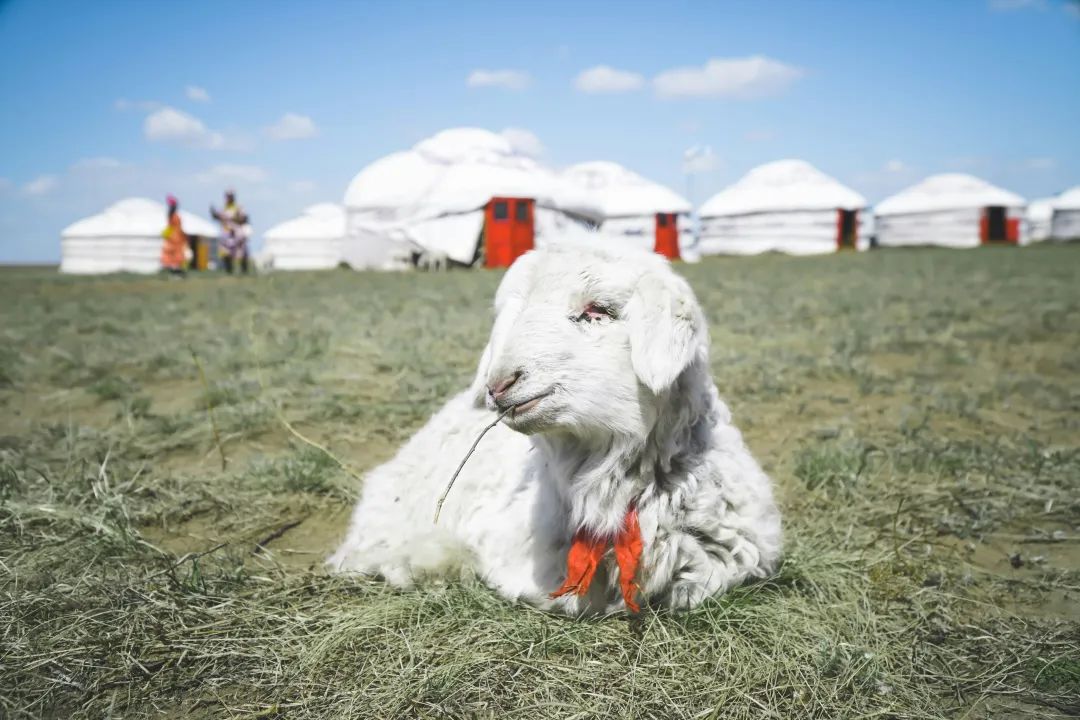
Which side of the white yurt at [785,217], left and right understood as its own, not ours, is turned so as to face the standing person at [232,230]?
right

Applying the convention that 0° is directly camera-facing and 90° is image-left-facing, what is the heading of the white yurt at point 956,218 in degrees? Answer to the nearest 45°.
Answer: approximately 315°

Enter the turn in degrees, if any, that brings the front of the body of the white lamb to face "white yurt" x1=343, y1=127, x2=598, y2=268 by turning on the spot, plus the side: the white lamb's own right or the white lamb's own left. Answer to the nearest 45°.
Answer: approximately 135° to the white lamb's own left

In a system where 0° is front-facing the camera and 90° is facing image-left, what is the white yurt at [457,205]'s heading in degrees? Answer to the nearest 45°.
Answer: approximately 315°

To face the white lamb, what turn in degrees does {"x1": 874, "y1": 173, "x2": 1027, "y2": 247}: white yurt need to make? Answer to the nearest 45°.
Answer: approximately 45° to its right

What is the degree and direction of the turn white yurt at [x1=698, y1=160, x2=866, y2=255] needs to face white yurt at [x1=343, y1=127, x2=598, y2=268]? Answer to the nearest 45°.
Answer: approximately 90° to its right

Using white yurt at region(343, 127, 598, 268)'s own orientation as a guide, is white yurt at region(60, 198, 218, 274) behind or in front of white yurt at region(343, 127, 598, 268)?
behind

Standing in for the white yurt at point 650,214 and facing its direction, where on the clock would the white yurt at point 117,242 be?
the white yurt at point 117,242 is roughly at 4 o'clock from the white yurt at point 650,214.

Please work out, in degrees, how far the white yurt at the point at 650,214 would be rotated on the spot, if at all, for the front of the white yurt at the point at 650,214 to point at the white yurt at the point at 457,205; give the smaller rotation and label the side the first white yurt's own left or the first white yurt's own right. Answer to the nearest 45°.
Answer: approximately 90° to the first white yurt's own right

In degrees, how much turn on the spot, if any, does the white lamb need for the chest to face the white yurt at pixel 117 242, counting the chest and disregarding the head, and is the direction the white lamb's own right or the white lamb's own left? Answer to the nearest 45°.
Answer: approximately 180°
